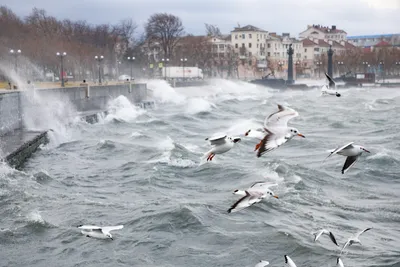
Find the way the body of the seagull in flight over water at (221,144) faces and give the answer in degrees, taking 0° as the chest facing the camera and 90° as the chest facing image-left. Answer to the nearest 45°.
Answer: approximately 270°

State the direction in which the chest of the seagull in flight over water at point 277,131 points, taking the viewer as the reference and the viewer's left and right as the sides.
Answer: facing to the right of the viewer

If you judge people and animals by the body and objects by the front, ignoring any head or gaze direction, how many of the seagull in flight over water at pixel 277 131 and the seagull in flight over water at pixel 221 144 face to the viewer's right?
2

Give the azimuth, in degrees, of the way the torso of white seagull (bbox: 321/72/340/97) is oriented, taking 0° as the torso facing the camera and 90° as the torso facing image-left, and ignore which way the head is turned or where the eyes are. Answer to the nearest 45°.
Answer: approximately 270°

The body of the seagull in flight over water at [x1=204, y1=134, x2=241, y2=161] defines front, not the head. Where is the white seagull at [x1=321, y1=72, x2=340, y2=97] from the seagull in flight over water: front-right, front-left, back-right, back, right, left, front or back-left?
front-left

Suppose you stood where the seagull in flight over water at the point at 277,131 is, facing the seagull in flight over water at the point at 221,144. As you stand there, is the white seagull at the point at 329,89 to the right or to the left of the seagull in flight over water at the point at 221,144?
right

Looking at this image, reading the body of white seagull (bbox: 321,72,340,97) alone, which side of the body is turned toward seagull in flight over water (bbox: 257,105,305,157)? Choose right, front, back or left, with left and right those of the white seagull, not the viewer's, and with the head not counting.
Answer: right
